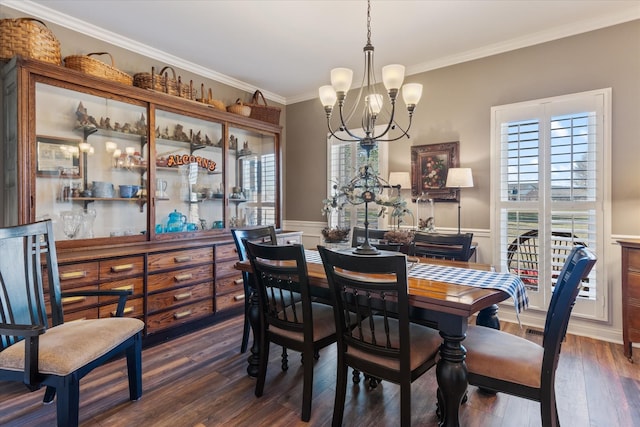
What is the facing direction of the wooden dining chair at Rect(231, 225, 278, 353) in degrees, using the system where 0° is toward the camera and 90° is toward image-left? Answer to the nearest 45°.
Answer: approximately 315°

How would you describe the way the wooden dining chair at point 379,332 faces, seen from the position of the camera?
facing away from the viewer and to the right of the viewer

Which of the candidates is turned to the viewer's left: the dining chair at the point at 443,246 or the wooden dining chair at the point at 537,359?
the wooden dining chair

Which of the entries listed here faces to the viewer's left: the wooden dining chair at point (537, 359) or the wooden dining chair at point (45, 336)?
the wooden dining chair at point (537, 359)

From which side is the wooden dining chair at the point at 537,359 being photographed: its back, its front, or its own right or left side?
left

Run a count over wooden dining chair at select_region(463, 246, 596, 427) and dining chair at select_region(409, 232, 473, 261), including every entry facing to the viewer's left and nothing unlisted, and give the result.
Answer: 1

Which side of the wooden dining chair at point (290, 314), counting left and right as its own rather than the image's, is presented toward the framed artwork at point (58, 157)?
left

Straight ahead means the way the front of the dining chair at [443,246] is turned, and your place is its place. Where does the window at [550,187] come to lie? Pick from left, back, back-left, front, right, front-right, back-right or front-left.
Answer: back-left

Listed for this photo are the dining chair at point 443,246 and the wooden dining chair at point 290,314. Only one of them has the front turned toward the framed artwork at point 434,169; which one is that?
the wooden dining chair

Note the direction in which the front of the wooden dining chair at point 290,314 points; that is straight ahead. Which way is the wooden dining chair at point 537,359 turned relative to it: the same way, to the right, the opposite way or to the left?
to the left

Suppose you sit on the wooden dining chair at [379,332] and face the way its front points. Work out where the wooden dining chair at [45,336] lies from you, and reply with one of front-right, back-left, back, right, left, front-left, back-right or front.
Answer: back-left

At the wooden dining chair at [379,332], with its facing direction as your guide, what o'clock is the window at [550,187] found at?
The window is roughly at 12 o'clock from the wooden dining chair.

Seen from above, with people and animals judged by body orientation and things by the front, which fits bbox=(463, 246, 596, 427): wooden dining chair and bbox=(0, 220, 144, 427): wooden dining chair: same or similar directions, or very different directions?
very different directions

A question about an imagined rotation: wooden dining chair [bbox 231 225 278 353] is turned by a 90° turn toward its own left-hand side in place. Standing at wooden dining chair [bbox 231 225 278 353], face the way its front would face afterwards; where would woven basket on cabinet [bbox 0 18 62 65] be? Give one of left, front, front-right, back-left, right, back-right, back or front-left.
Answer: back-left

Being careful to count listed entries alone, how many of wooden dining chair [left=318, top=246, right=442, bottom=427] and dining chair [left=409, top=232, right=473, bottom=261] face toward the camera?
1
